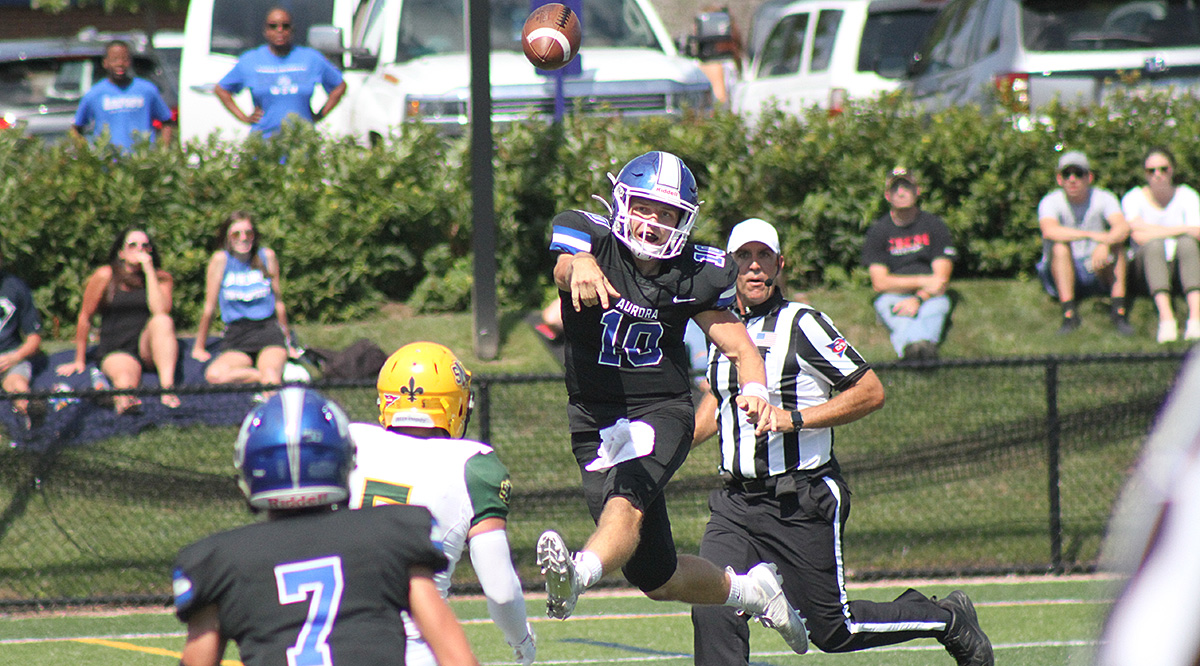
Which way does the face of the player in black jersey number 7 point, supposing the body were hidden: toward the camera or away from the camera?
away from the camera

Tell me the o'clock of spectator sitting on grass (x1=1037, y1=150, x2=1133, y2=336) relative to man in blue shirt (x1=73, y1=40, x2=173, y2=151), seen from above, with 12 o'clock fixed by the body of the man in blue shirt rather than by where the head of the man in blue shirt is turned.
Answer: The spectator sitting on grass is roughly at 10 o'clock from the man in blue shirt.

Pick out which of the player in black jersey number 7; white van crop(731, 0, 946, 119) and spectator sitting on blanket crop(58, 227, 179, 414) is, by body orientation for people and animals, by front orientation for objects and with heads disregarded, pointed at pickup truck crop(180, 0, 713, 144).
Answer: the player in black jersey number 7

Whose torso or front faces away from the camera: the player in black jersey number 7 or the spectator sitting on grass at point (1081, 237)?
the player in black jersey number 7

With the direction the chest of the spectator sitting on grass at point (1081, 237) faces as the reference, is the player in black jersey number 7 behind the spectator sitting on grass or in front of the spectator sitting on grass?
in front

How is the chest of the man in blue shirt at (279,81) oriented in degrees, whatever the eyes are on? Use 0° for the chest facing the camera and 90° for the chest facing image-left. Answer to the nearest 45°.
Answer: approximately 0°

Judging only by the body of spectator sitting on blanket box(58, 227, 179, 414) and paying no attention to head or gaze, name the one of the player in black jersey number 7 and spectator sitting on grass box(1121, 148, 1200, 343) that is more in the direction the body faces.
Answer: the player in black jersey number 7

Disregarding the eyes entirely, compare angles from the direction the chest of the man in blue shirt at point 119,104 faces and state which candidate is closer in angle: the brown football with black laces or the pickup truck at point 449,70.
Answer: the brown football with black laces

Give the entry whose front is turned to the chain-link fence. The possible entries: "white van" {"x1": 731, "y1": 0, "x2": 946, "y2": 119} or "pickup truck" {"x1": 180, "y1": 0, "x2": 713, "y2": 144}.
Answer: the pickup truck
